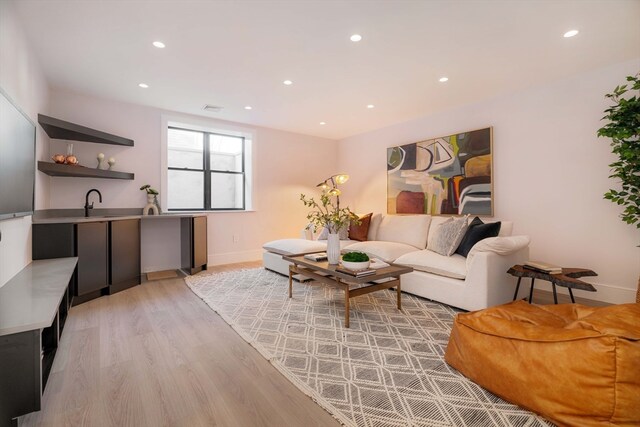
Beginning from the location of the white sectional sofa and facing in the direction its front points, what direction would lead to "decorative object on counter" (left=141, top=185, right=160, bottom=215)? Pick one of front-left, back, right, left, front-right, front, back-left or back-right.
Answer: front-right

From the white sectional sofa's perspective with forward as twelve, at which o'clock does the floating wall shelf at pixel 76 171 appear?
The floating wall shelf is roughly at 1 o'clock from the white sectional sofa.

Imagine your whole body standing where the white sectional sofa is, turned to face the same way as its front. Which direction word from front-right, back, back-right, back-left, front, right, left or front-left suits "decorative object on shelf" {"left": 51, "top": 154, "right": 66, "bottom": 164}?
front-right

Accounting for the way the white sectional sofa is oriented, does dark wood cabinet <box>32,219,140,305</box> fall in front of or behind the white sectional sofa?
in front

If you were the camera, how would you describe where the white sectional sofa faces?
facing the viewer and to the left of the viewer

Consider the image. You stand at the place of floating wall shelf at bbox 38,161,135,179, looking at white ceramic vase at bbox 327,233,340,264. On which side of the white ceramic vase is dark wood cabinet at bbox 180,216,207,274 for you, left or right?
left

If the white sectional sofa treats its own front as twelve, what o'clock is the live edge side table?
The live edge side table is roughly at 8 o'clock from the white sectional sofa.

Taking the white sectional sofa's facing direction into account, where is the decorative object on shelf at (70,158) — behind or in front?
in front

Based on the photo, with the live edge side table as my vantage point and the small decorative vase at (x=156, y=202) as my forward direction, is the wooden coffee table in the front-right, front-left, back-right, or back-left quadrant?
front-left
